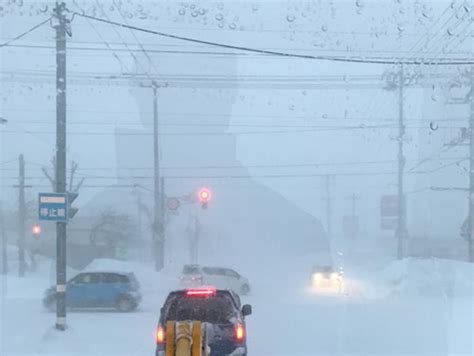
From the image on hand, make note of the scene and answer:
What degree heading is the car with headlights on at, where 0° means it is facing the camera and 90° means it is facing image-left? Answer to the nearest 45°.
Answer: approximately 0°

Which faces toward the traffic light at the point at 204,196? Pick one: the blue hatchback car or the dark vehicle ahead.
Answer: the dark vehicle ahead

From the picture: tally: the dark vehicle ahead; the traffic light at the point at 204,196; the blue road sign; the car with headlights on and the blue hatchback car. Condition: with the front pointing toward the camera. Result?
3

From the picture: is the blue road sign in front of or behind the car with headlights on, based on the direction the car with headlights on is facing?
in front

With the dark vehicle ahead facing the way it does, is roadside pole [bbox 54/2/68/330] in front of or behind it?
in front

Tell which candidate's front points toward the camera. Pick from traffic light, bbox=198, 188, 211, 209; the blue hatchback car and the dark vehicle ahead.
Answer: the traffic light

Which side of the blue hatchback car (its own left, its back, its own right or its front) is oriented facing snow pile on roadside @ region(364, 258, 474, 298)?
back

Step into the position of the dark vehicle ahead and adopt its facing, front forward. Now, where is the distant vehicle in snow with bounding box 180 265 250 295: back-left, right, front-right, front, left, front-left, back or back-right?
front

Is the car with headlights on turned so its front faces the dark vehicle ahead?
yes

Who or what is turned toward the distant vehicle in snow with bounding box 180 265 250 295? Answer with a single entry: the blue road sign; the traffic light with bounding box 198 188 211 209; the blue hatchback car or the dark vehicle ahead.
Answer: the dark vehicle ahead

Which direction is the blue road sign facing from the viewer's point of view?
toward the camera

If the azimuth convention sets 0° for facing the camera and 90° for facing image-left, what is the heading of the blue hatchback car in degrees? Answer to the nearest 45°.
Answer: approximately 90°

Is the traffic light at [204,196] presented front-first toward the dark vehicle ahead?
yes

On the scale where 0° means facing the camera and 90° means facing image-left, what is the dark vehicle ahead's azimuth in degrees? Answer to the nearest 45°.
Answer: approximately 180°
